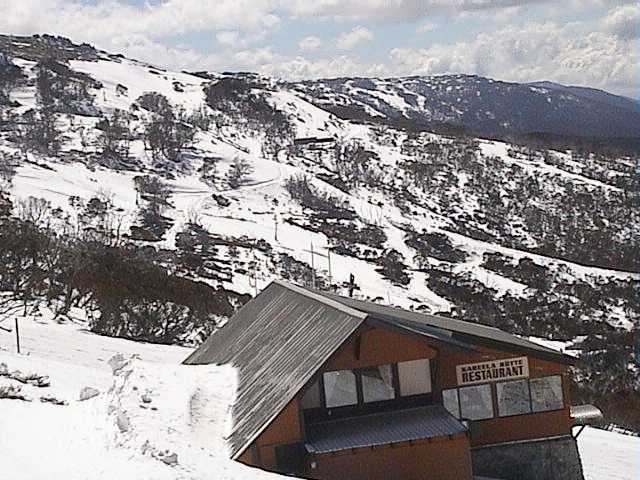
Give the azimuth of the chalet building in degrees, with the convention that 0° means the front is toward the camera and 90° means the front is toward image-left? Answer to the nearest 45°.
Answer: approximately 315°
